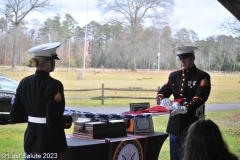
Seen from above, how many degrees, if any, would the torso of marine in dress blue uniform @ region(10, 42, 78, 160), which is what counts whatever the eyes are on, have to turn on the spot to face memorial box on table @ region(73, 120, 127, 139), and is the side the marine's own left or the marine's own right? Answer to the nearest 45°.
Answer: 0° — they already face it

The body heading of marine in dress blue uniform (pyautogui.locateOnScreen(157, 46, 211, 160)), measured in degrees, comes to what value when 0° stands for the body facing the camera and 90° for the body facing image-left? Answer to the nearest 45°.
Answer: approximately 45°

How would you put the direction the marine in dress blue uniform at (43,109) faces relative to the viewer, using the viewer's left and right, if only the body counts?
facing away from the viewer and to the right of the viewer

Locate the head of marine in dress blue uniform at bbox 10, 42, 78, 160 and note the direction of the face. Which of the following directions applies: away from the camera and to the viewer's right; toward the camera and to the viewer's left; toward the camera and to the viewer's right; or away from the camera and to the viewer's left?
away from the camera and to the viewer's right
